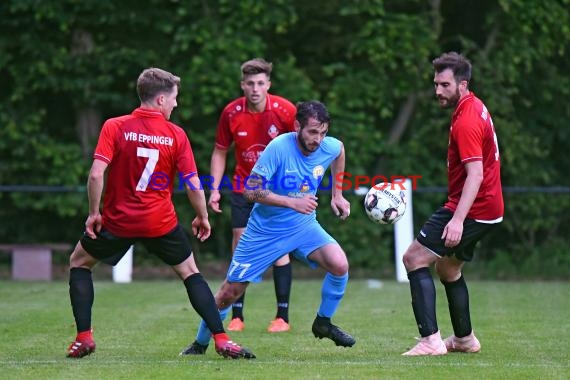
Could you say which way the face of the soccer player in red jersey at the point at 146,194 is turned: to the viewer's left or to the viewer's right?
to the viewer's right

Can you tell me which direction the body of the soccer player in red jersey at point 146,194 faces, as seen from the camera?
away from the camera

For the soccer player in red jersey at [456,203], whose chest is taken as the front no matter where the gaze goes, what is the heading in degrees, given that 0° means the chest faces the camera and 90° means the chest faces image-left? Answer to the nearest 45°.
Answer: approximately 90°

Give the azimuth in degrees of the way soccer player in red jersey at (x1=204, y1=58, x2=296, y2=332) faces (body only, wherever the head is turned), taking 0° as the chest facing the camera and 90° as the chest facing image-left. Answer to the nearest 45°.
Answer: approximately 0°

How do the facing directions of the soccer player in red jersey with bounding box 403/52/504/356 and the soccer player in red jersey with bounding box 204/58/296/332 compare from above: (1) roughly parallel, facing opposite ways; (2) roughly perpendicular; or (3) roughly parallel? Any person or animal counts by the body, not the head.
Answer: roughly perpendicular

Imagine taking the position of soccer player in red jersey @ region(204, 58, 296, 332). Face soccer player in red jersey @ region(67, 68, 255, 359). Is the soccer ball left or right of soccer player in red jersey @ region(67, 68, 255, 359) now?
left

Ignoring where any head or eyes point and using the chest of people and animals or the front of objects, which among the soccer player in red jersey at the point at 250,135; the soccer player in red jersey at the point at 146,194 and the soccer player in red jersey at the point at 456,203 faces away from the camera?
the soccer player in red jersey at the point at 146,194

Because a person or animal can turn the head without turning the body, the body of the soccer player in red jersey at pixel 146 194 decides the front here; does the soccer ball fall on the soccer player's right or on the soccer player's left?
on the soccer player's right

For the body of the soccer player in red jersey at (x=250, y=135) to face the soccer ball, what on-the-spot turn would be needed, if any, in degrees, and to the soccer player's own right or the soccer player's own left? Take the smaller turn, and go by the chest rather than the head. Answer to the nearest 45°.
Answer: approximately 45° to the soccer player's own left

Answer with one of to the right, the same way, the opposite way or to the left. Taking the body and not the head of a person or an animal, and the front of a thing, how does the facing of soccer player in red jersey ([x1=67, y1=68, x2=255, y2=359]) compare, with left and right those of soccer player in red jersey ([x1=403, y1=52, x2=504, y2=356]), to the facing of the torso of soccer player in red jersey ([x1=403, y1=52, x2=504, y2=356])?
to the right

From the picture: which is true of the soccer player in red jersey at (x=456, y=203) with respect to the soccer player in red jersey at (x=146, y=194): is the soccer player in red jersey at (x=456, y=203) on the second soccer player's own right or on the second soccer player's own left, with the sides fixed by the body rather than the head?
on the second soccer player's own right
